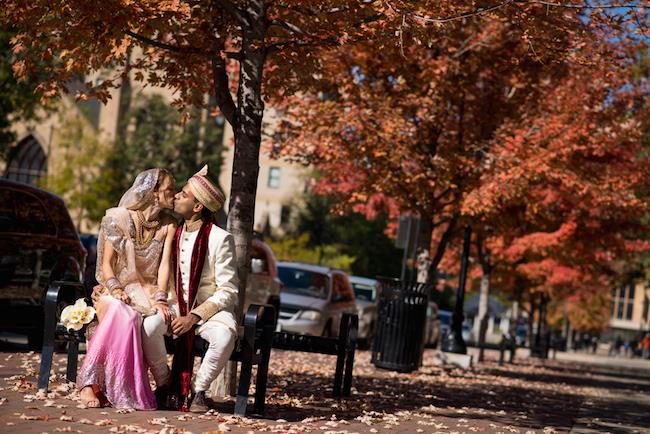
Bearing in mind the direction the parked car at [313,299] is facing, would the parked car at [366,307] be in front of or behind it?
behind

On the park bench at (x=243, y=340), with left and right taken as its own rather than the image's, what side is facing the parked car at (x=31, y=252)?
back

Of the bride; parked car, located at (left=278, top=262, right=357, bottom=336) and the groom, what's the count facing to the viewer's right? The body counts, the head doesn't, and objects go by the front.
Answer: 0

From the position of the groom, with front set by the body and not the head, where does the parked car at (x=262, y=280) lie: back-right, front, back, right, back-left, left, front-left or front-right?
back-right

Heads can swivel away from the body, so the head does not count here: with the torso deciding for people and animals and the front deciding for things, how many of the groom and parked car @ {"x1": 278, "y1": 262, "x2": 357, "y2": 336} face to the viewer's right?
0

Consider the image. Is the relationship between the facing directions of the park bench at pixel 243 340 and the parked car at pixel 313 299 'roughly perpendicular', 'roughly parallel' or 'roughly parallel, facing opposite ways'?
roughly parallel

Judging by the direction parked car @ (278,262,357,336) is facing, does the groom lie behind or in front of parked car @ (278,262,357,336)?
in front

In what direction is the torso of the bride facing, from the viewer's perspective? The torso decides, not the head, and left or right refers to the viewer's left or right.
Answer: facing the viewer

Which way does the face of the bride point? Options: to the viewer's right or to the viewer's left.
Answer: to the viewer's right

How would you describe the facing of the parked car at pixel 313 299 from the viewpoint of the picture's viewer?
facing the viewer and to the left of the viewer

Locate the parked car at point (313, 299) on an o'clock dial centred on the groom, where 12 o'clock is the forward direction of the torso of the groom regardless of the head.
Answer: The parked car is roughly at 5 o'clock from the groom.

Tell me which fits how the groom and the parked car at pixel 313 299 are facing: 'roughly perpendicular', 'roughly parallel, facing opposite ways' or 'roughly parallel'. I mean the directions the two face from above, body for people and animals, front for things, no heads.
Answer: roughly parallel

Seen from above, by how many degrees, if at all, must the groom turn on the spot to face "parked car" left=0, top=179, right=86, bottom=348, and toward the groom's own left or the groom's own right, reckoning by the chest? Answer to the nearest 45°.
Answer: approximately 90° to the groom's own right

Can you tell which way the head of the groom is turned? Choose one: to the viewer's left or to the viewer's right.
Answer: to the viewer's left
